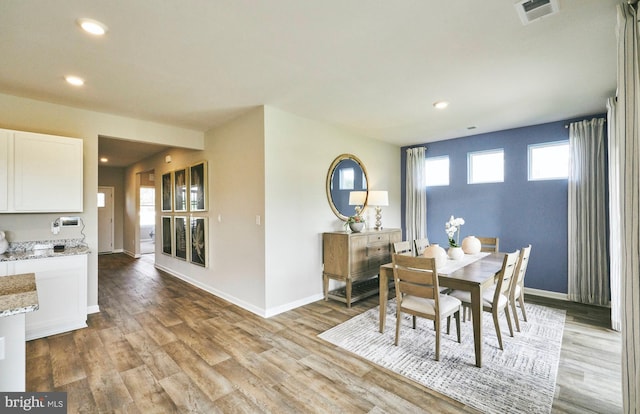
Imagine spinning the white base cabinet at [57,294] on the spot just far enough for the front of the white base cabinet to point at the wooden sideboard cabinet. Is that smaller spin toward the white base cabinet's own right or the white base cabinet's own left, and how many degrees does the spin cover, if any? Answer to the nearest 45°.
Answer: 0° — it already faces it

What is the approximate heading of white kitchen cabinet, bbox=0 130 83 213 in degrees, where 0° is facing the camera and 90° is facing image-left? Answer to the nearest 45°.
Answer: approximately 315°

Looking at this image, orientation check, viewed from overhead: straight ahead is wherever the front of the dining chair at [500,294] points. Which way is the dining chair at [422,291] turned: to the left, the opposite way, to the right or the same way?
to the right

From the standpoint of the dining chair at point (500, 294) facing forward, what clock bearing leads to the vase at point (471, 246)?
The vase is roughly at 1 o'clock from the dining chair.
